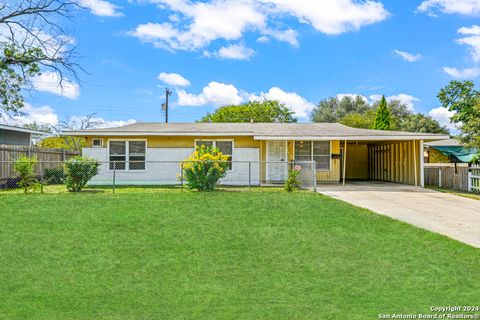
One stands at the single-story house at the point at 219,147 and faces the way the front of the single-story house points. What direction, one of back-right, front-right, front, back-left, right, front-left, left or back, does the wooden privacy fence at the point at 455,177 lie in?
left

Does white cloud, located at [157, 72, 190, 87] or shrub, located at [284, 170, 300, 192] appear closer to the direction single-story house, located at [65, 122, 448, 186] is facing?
the shrub

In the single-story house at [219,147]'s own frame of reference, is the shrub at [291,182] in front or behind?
in front

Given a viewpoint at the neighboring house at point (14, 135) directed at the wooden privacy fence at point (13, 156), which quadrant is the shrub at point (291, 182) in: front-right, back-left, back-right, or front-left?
front-left

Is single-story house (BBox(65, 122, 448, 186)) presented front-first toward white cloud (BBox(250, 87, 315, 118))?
no

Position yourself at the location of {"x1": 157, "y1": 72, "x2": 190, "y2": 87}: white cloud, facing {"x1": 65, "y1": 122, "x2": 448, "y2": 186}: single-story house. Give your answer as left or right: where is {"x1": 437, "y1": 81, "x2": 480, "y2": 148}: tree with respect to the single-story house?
left

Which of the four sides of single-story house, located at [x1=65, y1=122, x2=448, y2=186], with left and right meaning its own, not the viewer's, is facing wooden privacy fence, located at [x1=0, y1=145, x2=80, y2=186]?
right

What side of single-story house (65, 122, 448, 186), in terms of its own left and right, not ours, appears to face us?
front

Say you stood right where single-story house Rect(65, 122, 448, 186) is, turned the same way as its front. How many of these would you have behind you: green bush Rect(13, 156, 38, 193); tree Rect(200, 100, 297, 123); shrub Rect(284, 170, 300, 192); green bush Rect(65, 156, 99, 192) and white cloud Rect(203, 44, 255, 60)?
2

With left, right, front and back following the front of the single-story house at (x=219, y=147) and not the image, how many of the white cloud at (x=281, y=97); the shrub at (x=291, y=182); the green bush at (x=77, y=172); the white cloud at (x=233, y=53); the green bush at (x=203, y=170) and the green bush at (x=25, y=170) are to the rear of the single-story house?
2

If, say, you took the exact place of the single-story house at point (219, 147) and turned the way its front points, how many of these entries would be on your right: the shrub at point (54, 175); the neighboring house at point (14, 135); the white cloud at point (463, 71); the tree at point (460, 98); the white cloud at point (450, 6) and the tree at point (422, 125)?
2

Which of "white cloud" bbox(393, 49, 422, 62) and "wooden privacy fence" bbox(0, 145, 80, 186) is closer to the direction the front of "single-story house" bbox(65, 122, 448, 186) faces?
the wooden privacy fence

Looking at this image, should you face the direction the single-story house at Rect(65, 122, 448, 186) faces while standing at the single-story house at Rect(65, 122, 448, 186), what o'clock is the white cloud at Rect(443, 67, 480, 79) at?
The white cloud is roughly at 8 o'clock from the single-story house.

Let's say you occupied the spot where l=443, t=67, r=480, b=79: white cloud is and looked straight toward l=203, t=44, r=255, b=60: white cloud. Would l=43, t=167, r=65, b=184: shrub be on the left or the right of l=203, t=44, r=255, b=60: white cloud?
left

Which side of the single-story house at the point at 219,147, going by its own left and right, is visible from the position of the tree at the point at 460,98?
left
